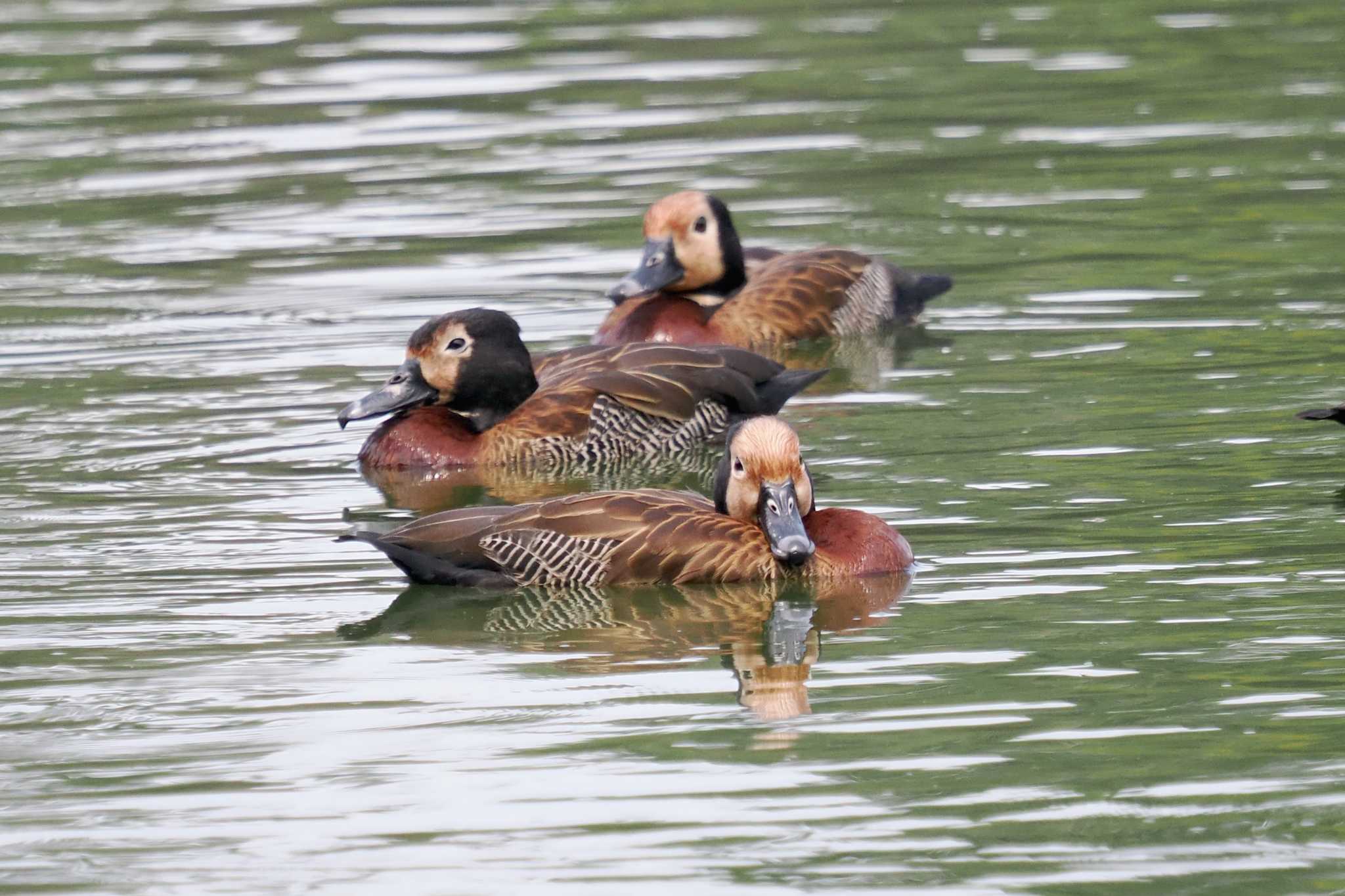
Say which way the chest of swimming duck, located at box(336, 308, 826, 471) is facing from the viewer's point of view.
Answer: to the viewer's left

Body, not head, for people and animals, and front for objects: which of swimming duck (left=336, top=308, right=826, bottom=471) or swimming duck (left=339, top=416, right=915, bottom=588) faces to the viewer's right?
swimming duck (left=339, top=416, right=915, bottom=588)

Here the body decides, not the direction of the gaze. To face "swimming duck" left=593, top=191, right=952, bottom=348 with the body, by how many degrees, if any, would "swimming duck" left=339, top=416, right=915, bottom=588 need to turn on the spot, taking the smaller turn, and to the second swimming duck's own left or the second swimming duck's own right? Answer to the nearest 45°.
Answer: approximately 90° to the second swimming duck's own left

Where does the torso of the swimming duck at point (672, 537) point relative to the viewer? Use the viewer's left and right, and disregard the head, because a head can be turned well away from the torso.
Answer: facing to the right of the viewer

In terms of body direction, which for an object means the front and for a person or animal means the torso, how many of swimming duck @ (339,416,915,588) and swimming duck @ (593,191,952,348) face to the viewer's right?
1

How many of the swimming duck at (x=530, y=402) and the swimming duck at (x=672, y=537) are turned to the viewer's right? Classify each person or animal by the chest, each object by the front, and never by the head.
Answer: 1

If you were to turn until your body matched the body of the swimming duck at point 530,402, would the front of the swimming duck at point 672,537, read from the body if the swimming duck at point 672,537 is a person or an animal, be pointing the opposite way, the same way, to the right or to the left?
the opposite way

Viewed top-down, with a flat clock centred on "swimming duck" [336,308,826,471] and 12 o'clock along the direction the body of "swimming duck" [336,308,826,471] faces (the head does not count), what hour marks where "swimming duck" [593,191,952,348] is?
"swimming duck" [593,191,952,348] is roughly at 4 o'clock from "swimming duck" [336,308,826,471].

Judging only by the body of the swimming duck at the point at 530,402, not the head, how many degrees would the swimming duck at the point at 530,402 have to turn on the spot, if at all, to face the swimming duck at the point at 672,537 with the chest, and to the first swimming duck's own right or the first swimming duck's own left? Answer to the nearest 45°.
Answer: approximately 90° to the first swimming duck's own left

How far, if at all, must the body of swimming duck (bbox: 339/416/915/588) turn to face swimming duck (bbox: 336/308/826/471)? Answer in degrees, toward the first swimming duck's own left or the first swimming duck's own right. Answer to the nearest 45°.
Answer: approximately 90° to the first swimming duck's own left
